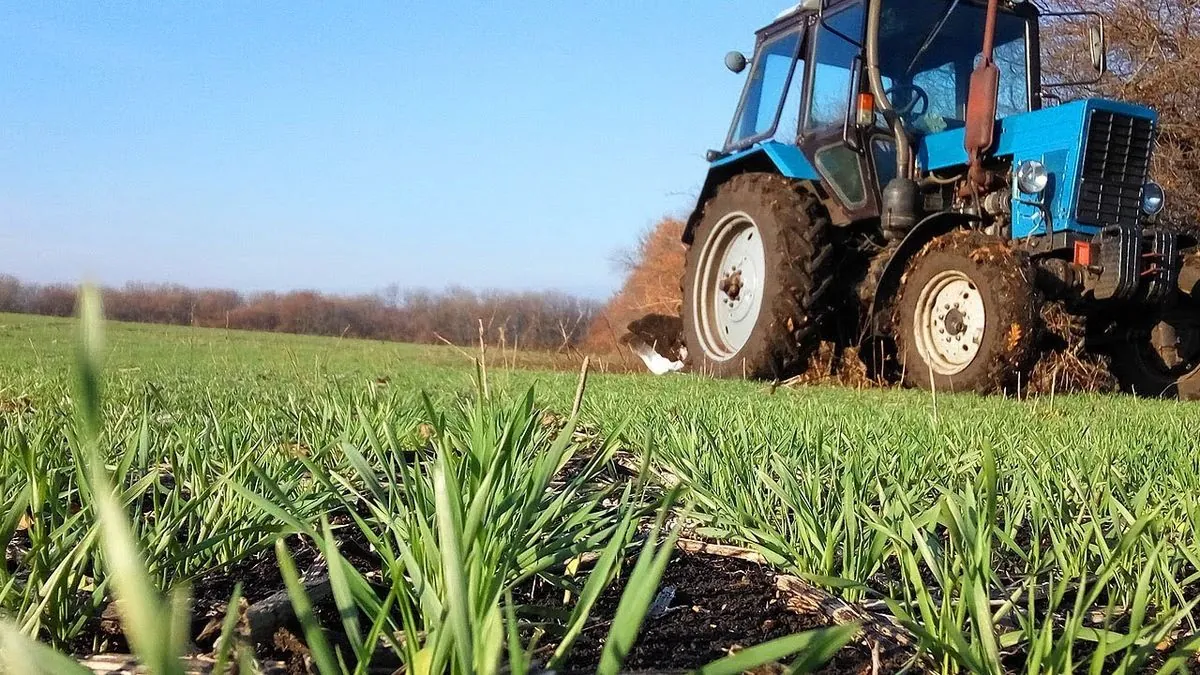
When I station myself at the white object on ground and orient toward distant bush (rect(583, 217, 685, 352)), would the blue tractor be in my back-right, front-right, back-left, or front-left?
back-right

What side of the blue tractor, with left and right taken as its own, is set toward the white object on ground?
back

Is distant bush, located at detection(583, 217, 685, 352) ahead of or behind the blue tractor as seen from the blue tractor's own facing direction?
behind

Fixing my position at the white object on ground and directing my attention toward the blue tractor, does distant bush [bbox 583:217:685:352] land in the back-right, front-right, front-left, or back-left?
back-left

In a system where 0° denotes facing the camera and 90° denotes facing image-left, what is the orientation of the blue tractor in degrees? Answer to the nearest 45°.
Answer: approximately 315°
